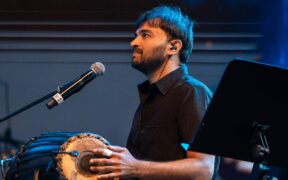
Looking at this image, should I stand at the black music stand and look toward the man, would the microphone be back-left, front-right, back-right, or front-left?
front-left

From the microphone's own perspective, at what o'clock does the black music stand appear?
The black music stand is roughly at 1 o'clock from the microphone.

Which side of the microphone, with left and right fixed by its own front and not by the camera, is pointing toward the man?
front

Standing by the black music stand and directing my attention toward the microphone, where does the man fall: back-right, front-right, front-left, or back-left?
front-right

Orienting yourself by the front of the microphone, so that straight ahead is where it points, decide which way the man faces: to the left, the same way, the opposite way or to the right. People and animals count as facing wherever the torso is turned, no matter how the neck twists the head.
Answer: the opposite way

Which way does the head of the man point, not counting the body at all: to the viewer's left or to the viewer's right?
to the viewer's left

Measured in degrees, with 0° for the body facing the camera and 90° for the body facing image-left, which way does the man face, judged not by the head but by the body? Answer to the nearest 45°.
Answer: approximately 90°

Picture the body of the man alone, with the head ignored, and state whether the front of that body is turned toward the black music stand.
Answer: no

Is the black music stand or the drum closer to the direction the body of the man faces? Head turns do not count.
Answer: the drum

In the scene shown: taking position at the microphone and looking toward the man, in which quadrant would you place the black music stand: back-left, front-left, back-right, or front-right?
front-right

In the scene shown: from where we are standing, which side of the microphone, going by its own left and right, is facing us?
right
